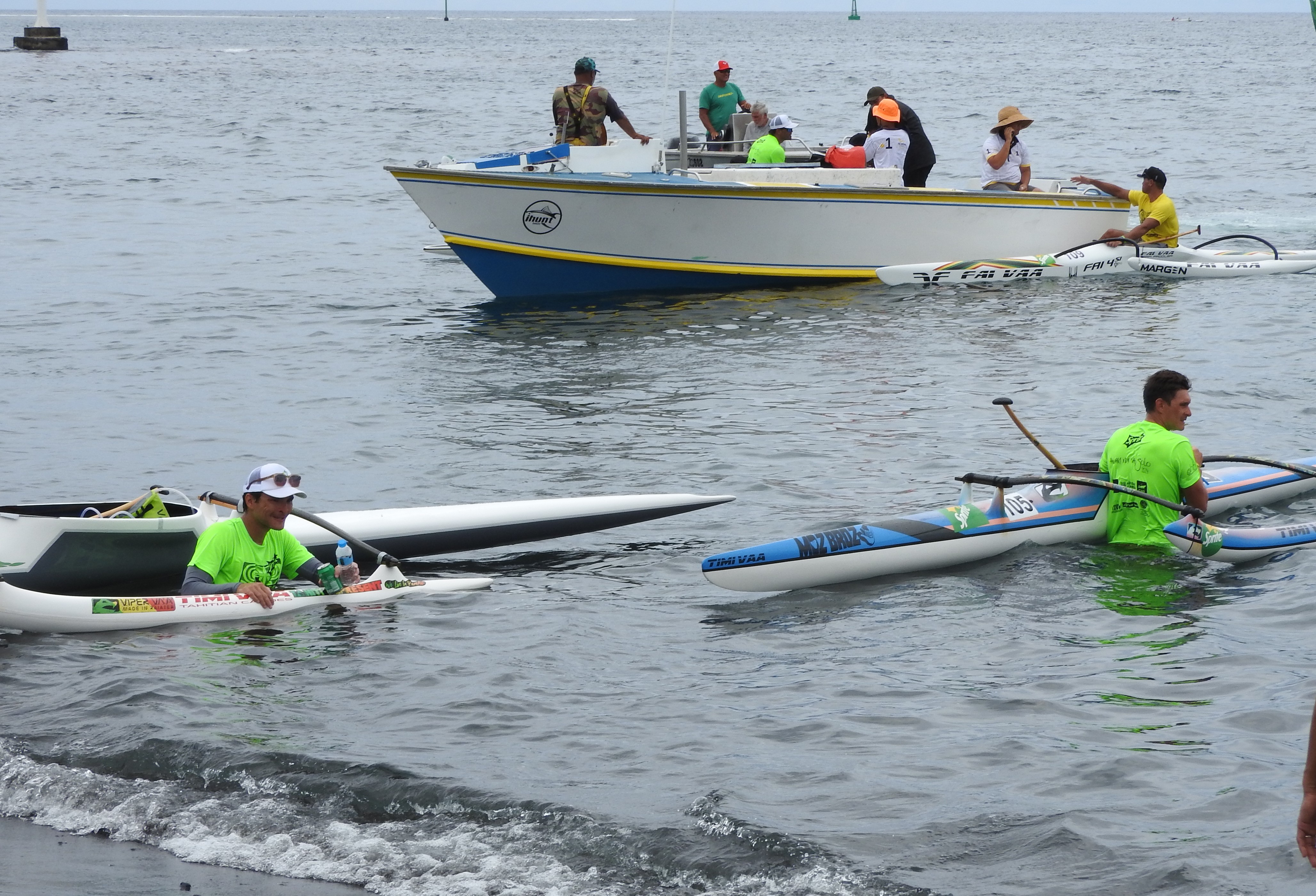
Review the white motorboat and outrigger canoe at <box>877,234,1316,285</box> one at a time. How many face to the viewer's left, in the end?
2

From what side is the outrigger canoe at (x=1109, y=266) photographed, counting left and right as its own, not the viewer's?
left

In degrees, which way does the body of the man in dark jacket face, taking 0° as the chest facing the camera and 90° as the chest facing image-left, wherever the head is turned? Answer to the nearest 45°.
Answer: approximately 90°

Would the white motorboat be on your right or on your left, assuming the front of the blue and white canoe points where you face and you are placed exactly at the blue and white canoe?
on your right

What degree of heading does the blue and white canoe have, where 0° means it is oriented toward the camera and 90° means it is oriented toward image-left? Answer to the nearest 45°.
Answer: approximately 45°

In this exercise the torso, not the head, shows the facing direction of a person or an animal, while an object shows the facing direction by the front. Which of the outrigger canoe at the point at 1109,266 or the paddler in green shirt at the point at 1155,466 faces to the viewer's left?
the outrigger canoe

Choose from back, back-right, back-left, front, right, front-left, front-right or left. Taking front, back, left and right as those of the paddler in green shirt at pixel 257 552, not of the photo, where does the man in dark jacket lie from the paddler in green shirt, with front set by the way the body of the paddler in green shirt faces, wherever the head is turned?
left
